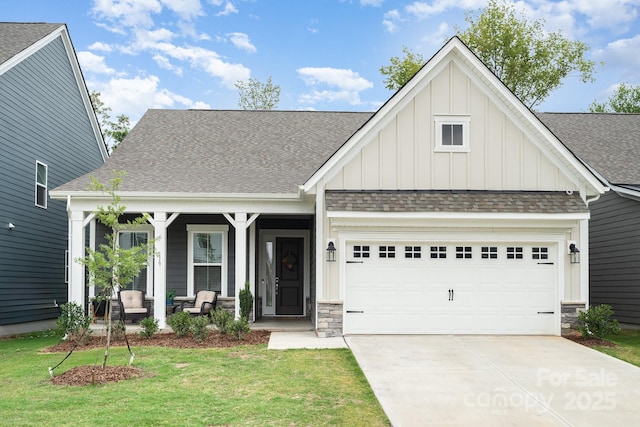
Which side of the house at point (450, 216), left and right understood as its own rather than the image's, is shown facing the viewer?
front

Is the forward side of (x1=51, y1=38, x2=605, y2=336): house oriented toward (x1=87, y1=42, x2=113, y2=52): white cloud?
no

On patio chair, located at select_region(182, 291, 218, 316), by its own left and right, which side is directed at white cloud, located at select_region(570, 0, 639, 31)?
back

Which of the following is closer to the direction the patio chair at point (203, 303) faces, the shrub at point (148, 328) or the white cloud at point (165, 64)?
the shrub

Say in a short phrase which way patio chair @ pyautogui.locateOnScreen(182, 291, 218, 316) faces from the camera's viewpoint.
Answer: facing the viewer and to the left of the viewer

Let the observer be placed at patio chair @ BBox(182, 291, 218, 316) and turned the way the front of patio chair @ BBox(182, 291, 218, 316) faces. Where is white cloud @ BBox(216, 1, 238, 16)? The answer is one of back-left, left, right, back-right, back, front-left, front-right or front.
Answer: back-right

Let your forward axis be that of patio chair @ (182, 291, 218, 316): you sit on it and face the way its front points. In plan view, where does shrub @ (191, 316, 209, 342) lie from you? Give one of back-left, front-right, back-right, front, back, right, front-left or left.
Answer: front-left

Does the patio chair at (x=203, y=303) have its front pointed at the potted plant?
no

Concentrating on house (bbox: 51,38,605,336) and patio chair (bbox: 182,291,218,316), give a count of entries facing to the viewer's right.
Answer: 0

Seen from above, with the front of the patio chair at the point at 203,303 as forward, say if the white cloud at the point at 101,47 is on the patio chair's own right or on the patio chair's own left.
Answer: on the patio chair's own right

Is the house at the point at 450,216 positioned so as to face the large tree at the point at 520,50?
no

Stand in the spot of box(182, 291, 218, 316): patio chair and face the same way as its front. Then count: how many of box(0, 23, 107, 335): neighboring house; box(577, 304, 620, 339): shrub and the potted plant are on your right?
2

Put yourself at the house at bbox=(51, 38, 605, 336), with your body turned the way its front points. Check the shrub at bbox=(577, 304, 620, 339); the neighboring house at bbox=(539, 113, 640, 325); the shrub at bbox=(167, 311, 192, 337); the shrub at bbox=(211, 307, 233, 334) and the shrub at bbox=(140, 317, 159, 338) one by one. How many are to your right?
3
